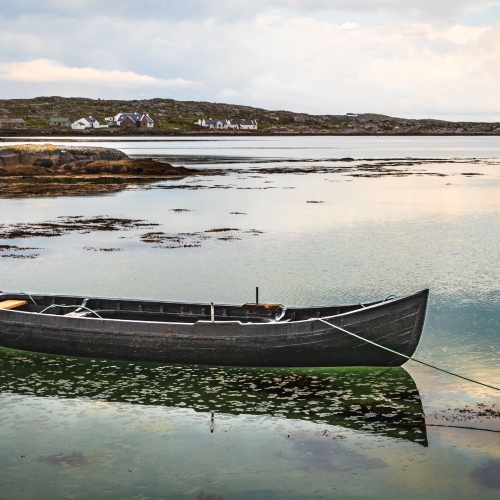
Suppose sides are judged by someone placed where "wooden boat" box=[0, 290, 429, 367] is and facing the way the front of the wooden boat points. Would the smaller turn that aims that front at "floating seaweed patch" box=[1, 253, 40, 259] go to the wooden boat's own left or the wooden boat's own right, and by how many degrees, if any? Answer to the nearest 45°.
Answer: approximately 135° to the wooden boat's own left

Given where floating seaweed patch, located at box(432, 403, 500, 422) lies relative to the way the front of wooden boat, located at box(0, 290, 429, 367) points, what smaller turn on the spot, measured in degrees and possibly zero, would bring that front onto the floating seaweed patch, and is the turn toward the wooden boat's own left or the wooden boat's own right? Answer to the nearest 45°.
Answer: approximately 45° to the wooden boat's own right

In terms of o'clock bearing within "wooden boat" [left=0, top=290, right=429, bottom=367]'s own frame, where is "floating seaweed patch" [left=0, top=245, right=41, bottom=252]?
The floating seaweed patch is roughly at 8 o'clock from the wooden boat.

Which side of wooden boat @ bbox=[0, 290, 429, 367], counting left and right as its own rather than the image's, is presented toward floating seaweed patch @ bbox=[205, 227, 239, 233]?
left

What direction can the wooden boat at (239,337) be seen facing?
to the viewer's right

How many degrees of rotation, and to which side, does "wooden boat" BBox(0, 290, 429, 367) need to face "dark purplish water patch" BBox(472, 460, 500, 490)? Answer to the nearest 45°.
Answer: approximately 45° to its right
